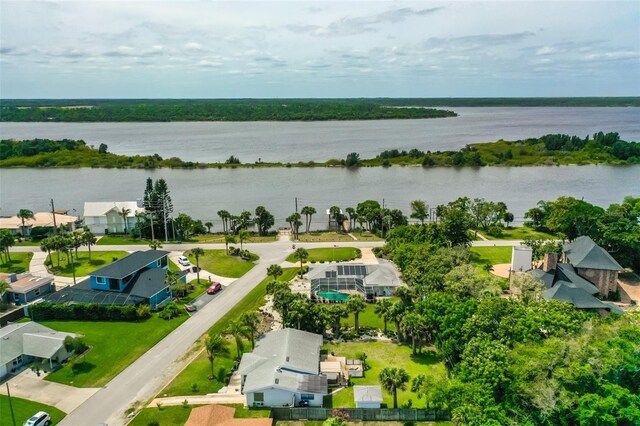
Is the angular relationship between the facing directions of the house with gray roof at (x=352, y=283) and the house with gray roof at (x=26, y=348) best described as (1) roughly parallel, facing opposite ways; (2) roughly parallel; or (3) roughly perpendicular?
roughly perpendicular

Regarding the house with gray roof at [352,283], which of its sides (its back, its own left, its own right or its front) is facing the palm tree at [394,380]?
back

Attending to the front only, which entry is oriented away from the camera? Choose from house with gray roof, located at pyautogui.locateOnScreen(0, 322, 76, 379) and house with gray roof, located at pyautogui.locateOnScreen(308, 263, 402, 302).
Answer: house with gray roof, located at pyautogui.locateOnScreen(308, 263, 402, 302)

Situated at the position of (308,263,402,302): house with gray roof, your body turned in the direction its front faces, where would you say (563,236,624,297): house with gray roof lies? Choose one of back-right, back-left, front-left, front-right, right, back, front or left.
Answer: right

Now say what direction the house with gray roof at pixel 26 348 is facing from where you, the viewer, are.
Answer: facing the viewer and to the right of the viewer

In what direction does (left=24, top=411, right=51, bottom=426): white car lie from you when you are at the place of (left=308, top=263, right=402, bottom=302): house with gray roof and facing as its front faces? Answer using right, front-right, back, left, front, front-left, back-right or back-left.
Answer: back-left

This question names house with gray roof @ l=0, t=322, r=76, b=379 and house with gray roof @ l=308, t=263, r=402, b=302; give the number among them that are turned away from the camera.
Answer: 1

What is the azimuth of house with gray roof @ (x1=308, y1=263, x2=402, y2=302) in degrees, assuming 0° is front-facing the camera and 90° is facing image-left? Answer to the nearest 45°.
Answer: approximately 180°

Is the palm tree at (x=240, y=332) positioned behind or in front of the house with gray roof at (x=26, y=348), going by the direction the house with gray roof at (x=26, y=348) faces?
in front

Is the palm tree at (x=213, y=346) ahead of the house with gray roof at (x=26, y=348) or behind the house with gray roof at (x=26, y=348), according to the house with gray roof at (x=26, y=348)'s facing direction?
ahead

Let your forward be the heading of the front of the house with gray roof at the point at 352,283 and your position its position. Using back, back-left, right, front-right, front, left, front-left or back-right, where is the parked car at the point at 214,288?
left

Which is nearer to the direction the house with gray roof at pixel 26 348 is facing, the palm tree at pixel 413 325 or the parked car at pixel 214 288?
the palm tree

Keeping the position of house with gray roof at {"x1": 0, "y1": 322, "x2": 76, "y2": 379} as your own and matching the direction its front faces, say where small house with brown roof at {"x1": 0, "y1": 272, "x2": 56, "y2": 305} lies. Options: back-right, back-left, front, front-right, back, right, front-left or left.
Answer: back-left

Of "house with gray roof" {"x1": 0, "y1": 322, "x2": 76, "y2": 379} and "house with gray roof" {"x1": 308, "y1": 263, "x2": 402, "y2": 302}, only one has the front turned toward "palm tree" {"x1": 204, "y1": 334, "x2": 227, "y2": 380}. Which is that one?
"house with gray roof" {"x1": 0, "y1": 322, "x2": 76, "y2": 379}

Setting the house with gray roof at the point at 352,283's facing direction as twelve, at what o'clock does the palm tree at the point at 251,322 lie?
The palm tree is roughly at 7 o'clock from the house with gray roof.

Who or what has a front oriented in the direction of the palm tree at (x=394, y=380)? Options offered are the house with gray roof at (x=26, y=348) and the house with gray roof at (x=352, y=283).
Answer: the house with gray roof at (x=26, y=348)

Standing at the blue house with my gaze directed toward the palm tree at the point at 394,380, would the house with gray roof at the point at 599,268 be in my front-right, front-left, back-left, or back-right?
front-left

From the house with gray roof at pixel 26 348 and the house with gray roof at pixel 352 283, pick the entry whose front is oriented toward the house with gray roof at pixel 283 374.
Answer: the house with gray roof at pixel 26 348

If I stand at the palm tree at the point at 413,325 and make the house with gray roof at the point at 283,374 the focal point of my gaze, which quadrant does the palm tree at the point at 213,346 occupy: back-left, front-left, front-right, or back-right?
front-right
